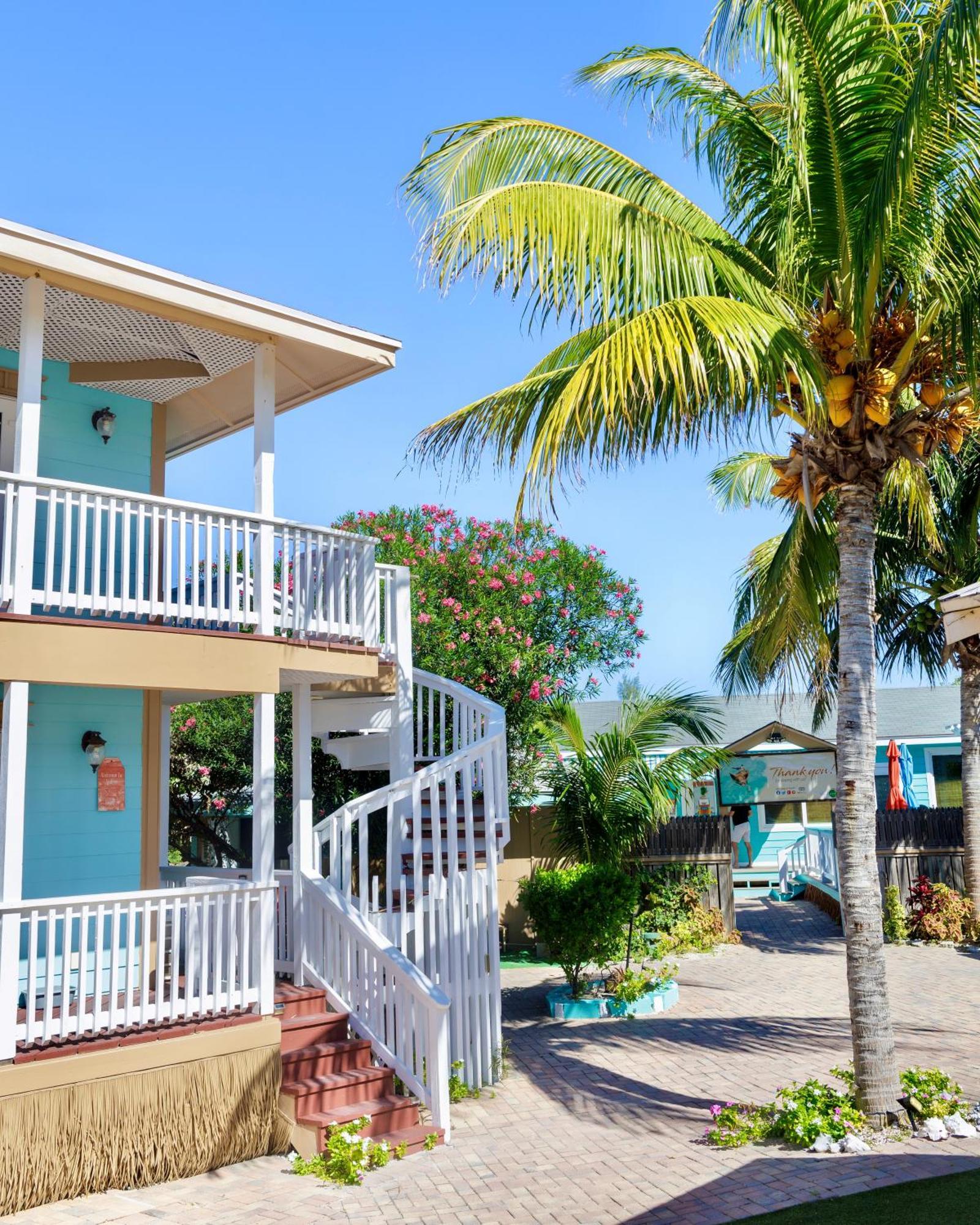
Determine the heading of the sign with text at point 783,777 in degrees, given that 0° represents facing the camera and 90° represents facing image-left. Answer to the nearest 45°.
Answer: approximately 0°

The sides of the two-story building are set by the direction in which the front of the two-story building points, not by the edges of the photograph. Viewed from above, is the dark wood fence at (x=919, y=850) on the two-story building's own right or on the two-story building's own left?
on the two-story building's own left

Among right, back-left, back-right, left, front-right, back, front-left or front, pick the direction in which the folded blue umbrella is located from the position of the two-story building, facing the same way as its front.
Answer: left

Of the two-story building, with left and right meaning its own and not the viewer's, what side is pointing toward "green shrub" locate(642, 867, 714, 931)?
left

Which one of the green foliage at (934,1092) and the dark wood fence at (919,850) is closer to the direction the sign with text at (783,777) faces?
the green foliage

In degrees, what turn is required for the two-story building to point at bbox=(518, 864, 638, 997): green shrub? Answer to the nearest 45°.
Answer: approximately 90° to its left

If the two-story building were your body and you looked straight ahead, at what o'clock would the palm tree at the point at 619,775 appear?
The palm tree is roughly at 9 o'clock from the two-story building.

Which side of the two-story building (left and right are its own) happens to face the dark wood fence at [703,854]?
left

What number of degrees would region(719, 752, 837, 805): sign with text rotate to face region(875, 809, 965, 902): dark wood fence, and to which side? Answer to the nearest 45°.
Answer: approximately 45° to its left
